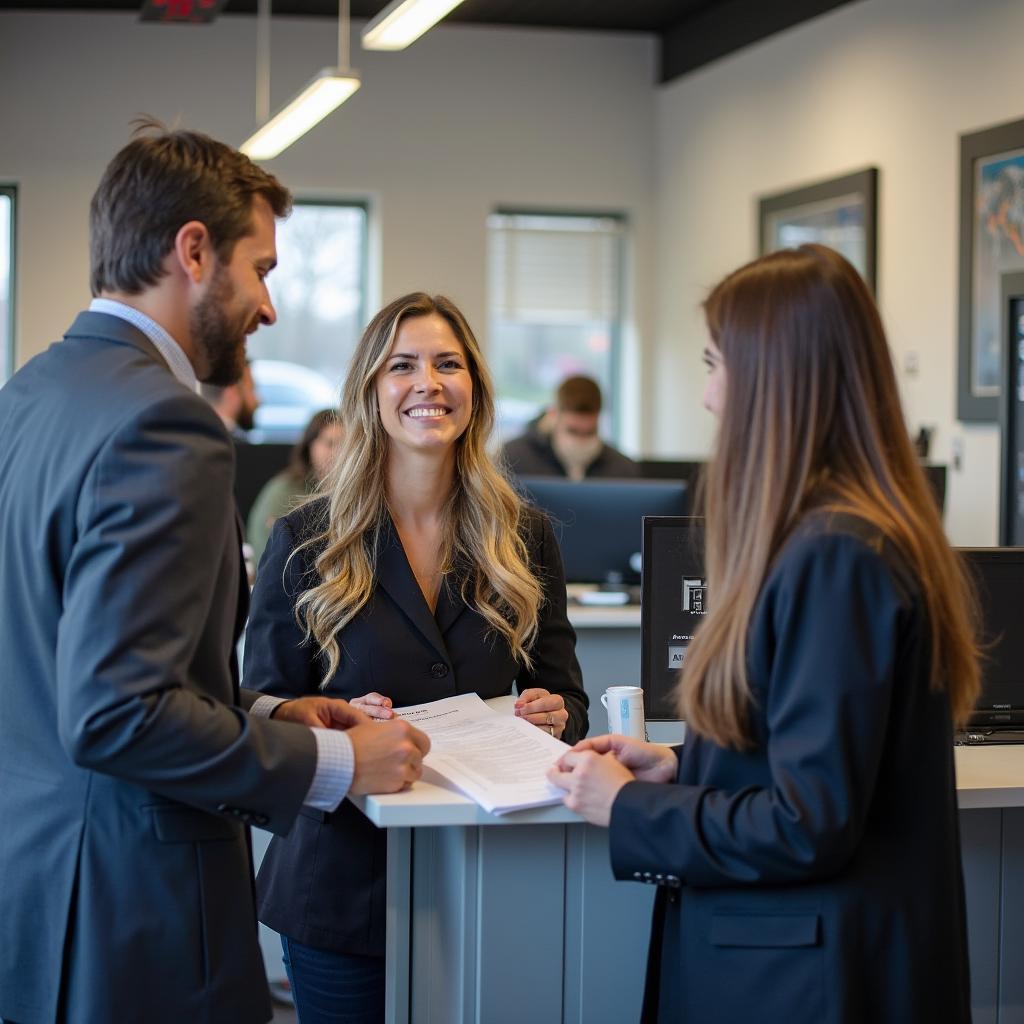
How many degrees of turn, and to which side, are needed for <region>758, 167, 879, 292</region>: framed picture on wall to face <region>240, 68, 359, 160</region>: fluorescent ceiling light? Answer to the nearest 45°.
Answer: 0° — it already faces it

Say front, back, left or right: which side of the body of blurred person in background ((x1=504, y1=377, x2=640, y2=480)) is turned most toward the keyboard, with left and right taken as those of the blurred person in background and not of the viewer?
front

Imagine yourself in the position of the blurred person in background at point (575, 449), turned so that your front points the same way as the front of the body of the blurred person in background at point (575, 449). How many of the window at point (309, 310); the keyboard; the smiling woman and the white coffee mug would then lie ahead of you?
3

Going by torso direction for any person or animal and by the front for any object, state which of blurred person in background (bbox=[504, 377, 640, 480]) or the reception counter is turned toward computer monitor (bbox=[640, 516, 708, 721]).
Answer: the blurred person in background

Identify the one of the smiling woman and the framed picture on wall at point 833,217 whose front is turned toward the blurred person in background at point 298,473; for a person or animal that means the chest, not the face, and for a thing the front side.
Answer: the framed picture on wall

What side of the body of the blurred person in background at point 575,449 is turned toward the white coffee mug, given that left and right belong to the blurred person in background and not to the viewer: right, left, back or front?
front

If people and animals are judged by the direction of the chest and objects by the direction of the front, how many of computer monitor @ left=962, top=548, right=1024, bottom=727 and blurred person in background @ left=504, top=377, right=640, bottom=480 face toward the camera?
2

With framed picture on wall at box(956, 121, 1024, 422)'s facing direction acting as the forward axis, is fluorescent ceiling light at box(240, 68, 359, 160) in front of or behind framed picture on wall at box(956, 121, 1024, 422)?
in front
